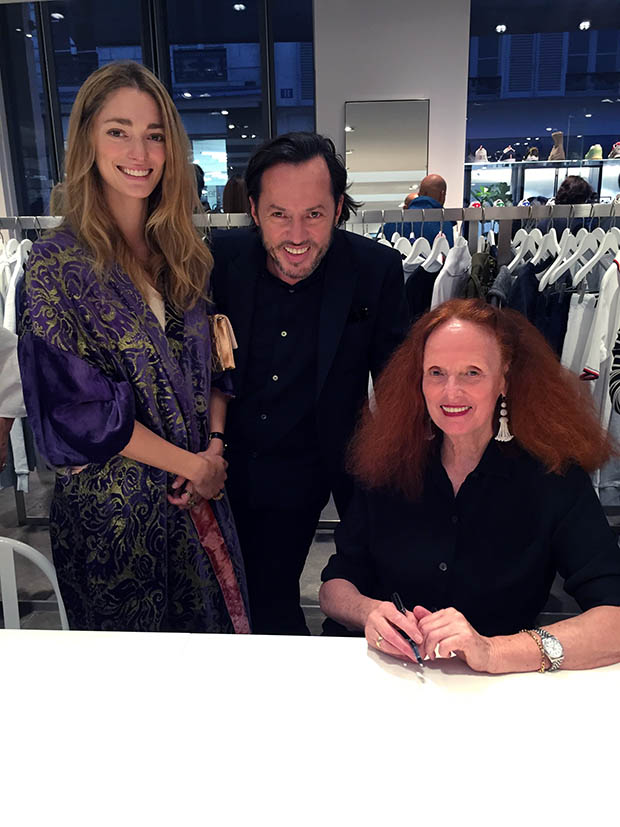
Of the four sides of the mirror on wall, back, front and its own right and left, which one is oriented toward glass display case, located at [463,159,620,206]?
left

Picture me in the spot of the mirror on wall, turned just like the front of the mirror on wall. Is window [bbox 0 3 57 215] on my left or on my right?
on my right

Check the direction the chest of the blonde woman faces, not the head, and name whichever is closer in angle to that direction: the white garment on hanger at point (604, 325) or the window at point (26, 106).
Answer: the white garment on hanger

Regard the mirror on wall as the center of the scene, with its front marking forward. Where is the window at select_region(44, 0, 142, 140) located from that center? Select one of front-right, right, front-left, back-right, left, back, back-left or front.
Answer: right

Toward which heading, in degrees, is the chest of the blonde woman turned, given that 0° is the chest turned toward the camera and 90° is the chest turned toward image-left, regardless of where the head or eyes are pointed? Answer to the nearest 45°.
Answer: approximately 315°

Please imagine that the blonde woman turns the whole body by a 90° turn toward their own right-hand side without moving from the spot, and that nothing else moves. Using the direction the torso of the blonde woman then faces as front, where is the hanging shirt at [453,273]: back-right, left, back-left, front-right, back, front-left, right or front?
back

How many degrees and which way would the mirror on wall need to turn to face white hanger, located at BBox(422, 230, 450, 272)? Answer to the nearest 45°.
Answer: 0° — it already faces it

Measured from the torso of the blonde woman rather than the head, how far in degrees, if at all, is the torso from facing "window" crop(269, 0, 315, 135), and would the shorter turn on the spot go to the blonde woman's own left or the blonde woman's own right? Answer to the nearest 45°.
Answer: approximately 135° to the blonde woman's own left

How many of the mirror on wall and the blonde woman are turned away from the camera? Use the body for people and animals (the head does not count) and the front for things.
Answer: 0

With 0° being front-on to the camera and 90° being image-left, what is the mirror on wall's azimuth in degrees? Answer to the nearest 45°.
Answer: approximately 0°

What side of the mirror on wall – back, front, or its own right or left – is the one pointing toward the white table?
front

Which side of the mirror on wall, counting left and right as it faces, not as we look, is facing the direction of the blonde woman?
front

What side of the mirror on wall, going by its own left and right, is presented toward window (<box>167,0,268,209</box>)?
right

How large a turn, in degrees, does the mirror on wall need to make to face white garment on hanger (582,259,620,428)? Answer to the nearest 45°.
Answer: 0° — it already faces it
